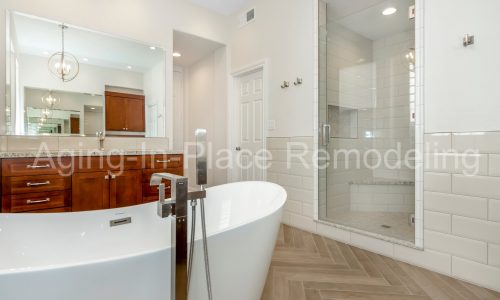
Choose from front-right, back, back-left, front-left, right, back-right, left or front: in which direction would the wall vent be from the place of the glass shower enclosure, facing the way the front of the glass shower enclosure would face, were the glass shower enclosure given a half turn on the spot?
back-left

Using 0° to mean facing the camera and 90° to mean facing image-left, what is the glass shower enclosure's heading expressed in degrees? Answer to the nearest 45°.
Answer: approximately 45°

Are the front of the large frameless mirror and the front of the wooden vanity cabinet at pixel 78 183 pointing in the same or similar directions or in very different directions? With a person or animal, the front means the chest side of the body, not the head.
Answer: same or similar directions

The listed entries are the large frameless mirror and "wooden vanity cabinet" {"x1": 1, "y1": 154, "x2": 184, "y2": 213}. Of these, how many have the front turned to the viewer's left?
0

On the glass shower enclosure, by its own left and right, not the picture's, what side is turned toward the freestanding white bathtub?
front

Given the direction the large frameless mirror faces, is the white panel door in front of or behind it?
in front

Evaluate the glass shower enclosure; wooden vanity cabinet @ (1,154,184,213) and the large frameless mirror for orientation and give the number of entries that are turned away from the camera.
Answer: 0

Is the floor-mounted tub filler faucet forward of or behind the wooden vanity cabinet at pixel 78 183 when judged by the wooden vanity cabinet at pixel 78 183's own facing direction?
forward

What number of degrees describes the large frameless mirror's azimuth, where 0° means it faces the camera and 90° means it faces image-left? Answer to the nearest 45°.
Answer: approximately 315°

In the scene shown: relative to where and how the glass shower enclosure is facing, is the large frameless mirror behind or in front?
in front
